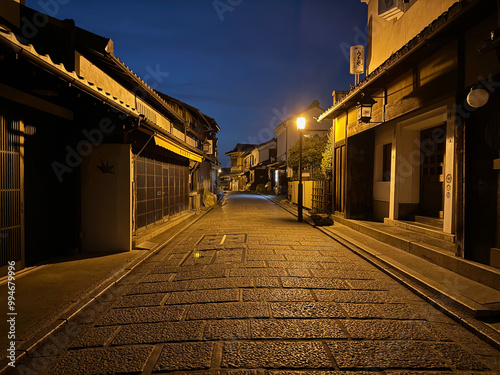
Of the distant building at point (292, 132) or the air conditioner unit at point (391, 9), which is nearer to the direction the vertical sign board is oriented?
the air conditioner unit

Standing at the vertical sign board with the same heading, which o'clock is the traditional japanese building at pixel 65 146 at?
The traditional japanese building is roughly at 1 o'clock from the vertical sign board.

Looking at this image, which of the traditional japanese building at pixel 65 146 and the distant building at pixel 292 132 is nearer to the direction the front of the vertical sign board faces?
the traditional japanese building

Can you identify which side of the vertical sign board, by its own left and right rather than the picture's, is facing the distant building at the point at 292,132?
back

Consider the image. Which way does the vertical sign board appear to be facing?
toward the camera
